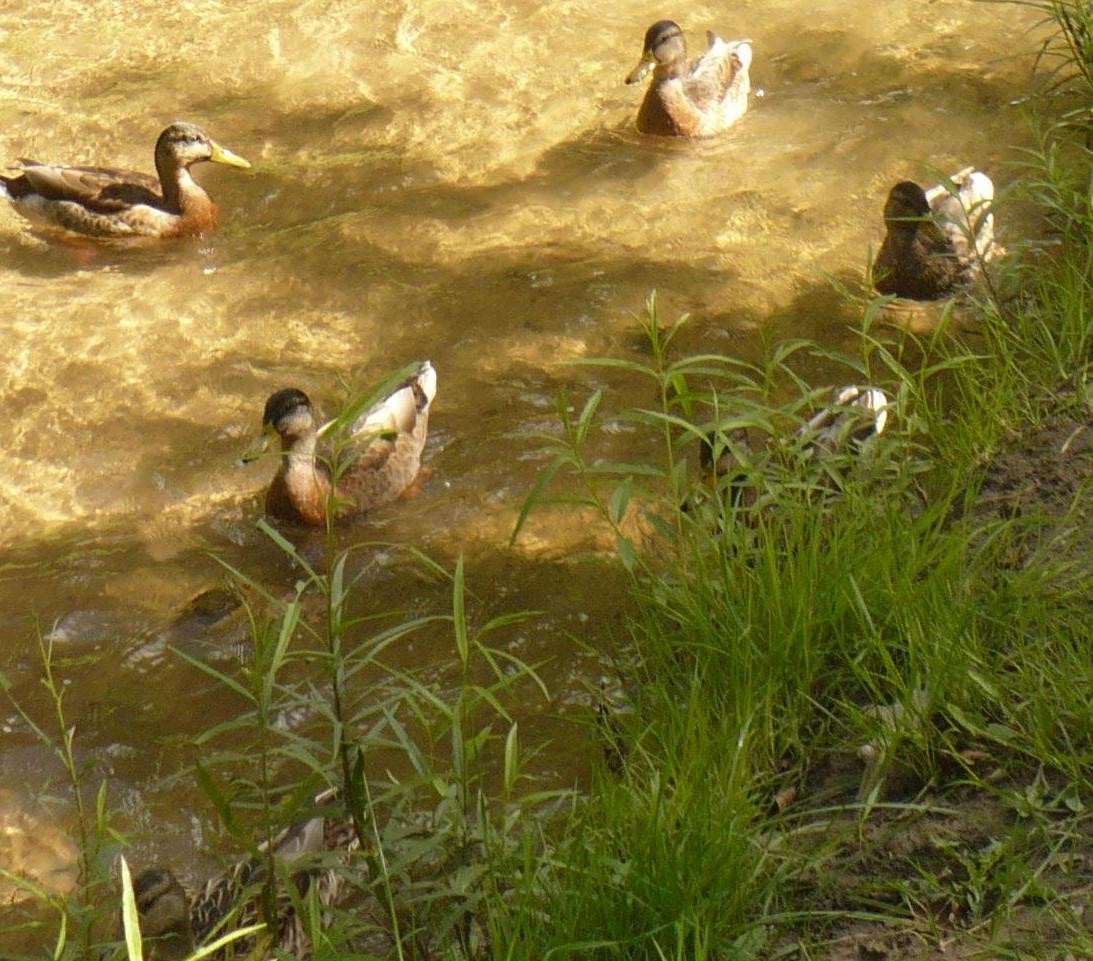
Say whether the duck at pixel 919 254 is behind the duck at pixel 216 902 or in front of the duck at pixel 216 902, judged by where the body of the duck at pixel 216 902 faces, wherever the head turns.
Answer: behind

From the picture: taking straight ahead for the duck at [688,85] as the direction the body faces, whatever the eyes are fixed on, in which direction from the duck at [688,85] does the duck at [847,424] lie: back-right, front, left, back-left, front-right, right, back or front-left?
front-left

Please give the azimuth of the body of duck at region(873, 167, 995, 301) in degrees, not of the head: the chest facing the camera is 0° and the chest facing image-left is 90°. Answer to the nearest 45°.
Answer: approximately 45°

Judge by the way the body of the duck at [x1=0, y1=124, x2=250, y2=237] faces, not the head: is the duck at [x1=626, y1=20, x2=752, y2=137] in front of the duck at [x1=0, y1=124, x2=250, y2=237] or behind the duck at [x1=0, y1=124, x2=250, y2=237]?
in front

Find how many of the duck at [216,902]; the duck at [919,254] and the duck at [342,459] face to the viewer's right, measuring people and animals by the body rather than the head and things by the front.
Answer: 0

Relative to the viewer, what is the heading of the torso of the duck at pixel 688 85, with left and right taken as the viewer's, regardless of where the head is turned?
facing the viewer and to the left of the viewer

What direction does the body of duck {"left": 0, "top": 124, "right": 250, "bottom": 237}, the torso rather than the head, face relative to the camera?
to the viewer's right

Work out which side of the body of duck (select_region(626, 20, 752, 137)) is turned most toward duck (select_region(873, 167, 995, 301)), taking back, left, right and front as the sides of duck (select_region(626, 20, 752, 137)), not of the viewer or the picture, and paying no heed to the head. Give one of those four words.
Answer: left

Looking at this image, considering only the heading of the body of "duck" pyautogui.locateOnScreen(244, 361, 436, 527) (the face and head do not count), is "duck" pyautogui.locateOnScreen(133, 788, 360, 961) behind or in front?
in front

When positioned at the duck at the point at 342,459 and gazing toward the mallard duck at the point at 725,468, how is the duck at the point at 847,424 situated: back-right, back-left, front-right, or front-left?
front-left

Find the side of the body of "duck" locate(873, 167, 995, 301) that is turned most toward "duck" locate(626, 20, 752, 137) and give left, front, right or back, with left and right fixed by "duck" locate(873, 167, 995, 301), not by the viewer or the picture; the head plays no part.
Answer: right

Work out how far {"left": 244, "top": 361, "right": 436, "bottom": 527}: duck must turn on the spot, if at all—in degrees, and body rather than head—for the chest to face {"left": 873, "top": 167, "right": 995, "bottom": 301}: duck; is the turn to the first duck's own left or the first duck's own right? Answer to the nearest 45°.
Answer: approximately 135° to the first duck's own left

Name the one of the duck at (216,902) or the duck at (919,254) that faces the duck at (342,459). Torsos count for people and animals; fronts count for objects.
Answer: the duck at (919,254)

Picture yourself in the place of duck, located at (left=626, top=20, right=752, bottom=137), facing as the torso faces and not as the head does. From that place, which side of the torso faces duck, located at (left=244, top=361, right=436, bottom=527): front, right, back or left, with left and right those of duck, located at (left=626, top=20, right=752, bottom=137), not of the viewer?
front
